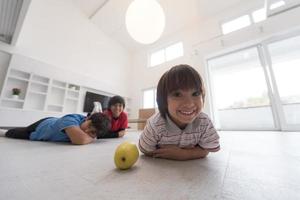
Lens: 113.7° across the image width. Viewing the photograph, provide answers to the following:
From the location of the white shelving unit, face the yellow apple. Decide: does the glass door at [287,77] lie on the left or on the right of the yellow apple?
left

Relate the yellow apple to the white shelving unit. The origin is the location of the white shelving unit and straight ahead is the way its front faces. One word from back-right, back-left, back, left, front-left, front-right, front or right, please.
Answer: front-right

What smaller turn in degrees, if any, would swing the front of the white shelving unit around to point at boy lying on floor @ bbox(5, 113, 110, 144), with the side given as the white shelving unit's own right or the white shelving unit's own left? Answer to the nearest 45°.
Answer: approximately 45° to the white shelving unit's own right

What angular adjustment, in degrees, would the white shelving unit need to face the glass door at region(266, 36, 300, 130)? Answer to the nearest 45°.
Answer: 0° — it already faces it

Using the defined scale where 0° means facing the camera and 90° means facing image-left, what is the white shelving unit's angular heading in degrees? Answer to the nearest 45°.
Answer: approximately 315°

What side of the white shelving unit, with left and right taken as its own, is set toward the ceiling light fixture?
front

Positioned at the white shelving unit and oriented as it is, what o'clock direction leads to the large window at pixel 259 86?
The large window is roughly at 12 o'clock from the white shelving unit.
